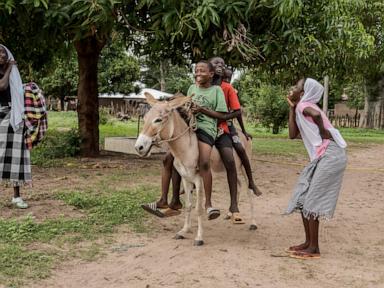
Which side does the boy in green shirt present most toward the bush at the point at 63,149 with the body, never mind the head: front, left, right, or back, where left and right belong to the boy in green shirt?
right

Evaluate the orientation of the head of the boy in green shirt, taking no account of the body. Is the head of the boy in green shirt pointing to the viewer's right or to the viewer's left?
to the viewer's left

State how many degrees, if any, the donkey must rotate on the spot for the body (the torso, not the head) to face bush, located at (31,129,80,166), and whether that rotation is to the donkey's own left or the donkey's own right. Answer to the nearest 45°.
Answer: approximately 90° to the donkey's own right

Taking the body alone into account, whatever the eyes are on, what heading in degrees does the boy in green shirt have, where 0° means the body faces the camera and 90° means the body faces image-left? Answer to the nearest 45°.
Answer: approximately 45°

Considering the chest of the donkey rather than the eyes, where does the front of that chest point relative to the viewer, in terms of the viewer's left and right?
facing the viewer and to the left of the viewer

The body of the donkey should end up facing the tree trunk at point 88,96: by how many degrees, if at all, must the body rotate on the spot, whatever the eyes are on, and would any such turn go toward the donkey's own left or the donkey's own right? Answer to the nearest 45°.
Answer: approximately 135° to the donkey's own right
